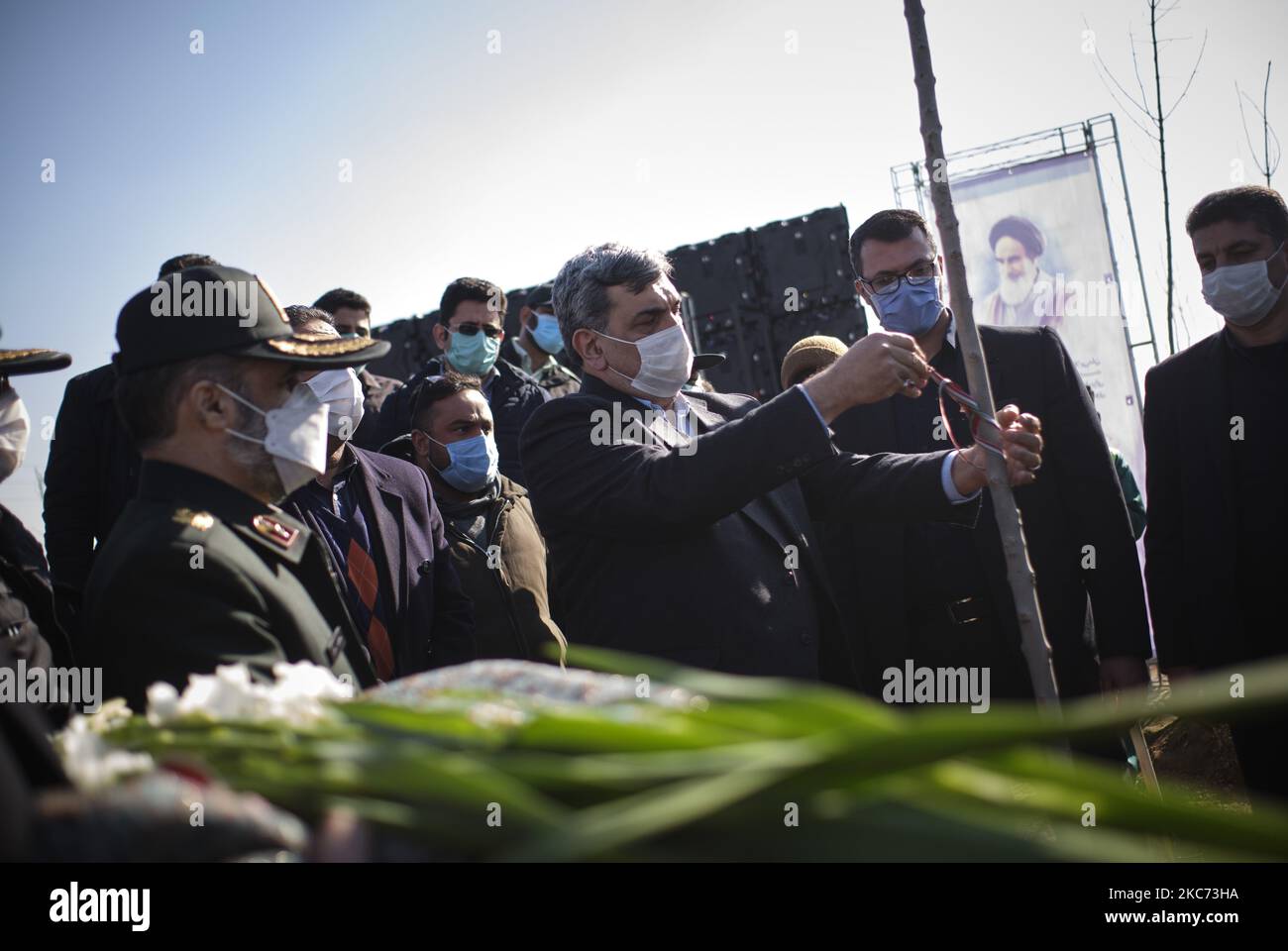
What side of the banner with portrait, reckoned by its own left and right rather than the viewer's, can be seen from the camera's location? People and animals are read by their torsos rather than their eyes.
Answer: front

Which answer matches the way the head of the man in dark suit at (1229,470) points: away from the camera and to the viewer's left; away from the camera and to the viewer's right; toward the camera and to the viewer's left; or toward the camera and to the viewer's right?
toward the camera and to the viewer's left

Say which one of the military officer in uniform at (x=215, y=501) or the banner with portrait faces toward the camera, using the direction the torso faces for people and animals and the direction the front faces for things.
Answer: the banner with portrait

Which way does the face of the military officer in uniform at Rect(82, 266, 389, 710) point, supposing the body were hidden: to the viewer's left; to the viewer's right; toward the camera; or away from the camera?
to the viewer's right

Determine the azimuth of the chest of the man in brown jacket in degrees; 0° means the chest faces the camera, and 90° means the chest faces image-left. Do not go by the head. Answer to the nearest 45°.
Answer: approximately 315°

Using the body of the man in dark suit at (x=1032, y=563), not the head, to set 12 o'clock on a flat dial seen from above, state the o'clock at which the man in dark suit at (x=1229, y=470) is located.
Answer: the man in dark suit at (x=1229, y=470) is roughly at 8 o'clock from the man in dark suit at (x=1032, y=563).

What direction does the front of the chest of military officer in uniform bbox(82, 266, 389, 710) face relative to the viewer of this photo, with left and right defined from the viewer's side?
facing to the right of the viewer

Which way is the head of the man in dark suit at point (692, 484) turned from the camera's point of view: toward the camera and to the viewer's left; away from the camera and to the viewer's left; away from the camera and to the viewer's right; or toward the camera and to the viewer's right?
toward the camera and to the viewer's right

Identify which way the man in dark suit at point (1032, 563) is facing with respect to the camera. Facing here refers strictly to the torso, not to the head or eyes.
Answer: toward the camera
